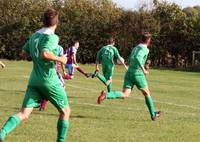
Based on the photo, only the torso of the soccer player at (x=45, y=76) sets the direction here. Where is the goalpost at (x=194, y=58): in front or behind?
in front
